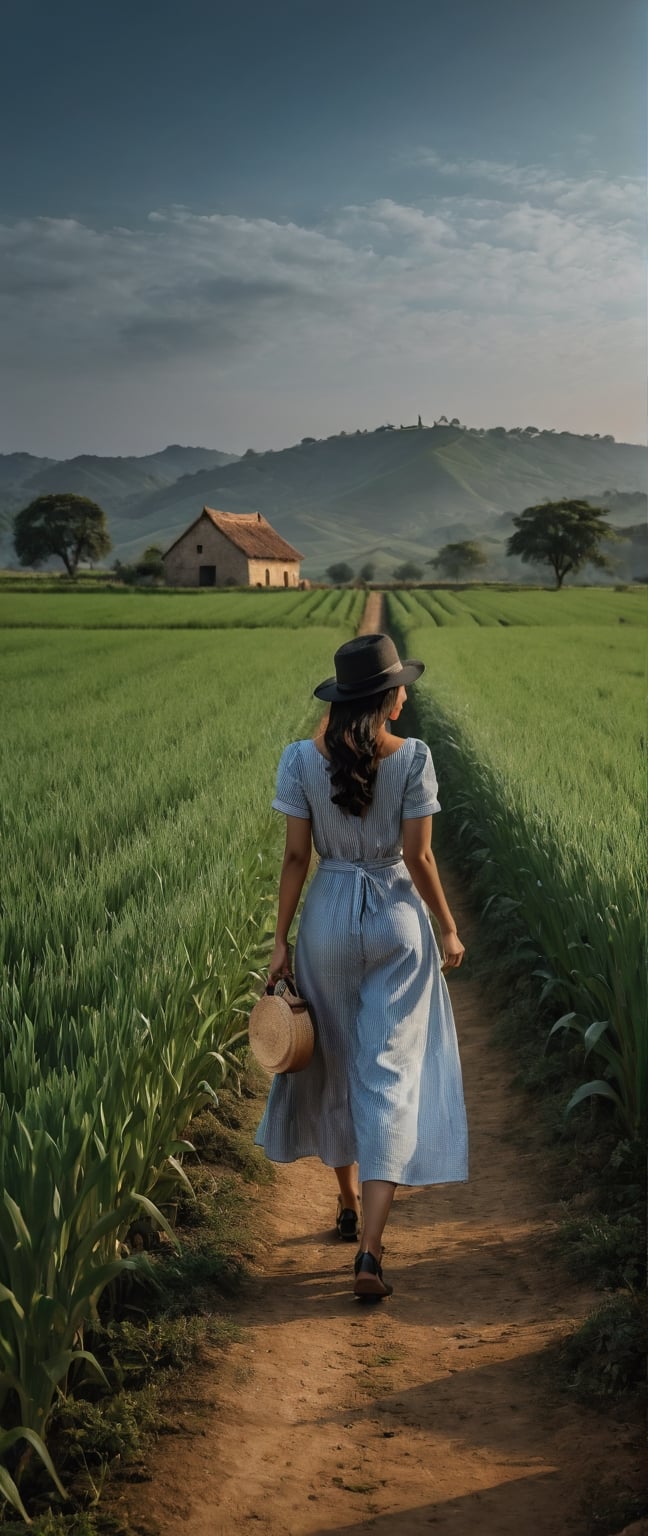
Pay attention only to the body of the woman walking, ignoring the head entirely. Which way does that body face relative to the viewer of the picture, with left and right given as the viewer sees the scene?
facing away from the viewer
